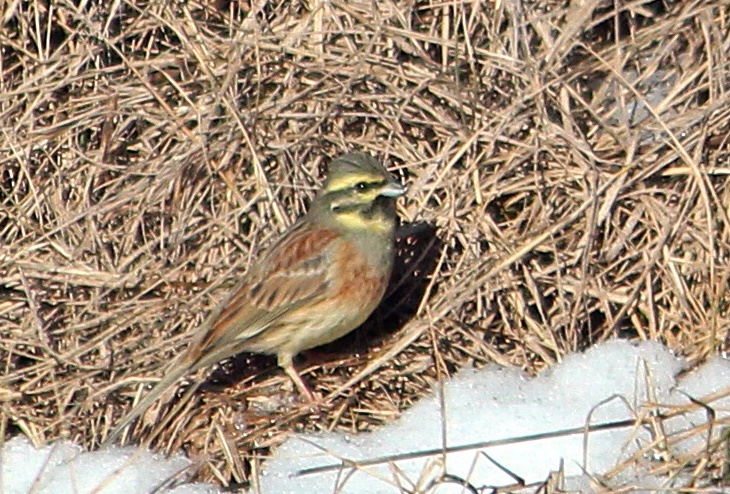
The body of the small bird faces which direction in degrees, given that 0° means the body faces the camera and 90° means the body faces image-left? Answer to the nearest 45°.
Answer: approximately 270°
